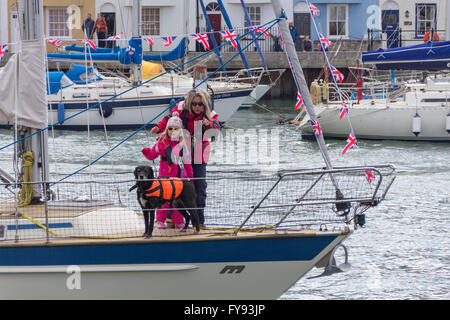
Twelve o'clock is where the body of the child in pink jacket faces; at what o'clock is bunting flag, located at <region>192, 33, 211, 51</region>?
The bunting flag is roughly at 6 o'clock from the child in pink jacket.

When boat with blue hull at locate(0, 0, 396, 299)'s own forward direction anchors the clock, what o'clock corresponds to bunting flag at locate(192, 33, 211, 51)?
The bunting flag is roughly at 9 o'clock from the boat with blue hull.

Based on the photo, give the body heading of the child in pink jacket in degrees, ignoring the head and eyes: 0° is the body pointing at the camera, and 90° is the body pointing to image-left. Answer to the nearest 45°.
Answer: approximately 0°

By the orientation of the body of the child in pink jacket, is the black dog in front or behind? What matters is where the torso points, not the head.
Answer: in front

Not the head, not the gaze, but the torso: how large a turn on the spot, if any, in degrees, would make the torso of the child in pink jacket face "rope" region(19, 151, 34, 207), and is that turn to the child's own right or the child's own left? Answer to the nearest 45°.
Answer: approximately 90° to the child's own right

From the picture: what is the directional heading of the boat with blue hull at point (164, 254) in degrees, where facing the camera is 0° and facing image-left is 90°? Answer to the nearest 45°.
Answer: approximately 270°

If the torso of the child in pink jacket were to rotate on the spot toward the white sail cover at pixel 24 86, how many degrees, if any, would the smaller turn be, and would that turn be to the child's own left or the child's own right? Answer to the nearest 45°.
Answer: approximately 90° to the child's own right
